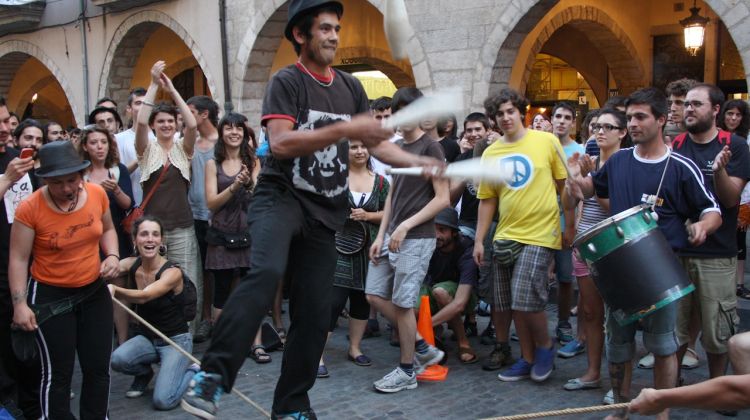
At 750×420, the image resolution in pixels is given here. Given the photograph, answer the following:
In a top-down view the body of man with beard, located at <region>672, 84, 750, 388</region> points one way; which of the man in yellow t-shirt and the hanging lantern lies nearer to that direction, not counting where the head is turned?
the man in yellow t-shirt

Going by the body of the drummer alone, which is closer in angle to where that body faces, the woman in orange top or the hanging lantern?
the woman in orange top

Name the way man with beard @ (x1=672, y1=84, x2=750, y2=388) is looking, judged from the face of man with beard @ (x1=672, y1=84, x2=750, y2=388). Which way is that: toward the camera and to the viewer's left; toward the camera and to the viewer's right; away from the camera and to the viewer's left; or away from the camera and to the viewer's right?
toward the camera and to the viewer's left

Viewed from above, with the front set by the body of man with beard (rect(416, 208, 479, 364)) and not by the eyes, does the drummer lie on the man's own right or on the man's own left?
on the man's own left

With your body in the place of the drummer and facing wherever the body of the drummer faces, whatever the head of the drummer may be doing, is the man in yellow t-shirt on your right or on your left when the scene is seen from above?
on your right

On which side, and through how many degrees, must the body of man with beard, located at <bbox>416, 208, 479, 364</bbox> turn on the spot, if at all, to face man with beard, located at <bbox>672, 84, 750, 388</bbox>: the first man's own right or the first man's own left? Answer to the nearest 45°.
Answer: approximately 90° to the first man's own left

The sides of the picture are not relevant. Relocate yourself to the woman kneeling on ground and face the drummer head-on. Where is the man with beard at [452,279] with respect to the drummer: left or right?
left

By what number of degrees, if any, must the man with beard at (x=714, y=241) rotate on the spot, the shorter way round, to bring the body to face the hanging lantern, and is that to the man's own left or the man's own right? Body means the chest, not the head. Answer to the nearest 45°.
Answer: approximately 135° to the man's own right

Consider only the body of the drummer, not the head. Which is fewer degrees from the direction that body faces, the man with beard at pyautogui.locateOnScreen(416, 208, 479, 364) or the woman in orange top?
the woman in orange top

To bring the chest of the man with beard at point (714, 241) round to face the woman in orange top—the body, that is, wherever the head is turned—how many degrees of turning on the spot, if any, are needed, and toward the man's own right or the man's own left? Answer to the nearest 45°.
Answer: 0° — they already face them

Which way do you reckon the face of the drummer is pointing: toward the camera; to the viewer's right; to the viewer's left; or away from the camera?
to the viewer's left
